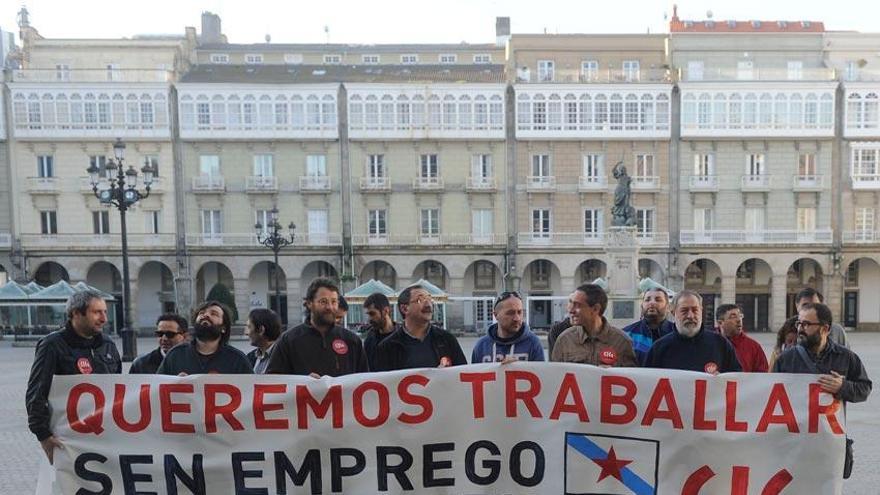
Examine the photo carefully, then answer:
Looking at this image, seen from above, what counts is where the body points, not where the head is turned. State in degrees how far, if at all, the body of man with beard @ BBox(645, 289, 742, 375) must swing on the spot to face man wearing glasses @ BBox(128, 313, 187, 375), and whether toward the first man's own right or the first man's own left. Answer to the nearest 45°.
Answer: approximately 90° to the first man's own right

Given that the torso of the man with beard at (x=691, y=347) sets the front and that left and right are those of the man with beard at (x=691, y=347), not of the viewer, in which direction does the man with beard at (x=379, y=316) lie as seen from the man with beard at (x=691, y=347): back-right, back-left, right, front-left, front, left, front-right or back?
right

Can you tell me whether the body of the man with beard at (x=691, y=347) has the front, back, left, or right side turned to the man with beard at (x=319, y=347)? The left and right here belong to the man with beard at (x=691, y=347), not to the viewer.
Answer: right

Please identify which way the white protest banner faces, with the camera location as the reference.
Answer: facing the viewer

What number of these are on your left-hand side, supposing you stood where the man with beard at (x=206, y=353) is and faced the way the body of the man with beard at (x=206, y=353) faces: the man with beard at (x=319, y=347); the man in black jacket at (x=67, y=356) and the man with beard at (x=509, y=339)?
2

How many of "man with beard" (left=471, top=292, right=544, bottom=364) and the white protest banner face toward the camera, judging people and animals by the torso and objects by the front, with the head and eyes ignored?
2

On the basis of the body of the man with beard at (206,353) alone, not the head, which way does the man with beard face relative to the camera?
toward the camera

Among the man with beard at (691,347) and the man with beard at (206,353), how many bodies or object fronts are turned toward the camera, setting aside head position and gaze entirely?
2

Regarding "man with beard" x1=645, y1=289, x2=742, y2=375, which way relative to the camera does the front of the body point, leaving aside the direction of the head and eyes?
toward the camera

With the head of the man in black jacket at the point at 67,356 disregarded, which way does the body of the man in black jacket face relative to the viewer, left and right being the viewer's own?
facing the viewer and to the right of the viewer

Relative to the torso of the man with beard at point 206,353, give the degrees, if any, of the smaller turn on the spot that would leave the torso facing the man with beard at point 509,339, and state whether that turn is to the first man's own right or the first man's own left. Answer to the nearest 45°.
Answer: approximately 90° to the first man's own left

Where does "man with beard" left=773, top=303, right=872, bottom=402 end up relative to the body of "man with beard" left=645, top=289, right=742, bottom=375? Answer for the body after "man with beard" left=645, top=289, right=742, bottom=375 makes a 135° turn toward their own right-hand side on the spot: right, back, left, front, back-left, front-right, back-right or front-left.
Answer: back-right

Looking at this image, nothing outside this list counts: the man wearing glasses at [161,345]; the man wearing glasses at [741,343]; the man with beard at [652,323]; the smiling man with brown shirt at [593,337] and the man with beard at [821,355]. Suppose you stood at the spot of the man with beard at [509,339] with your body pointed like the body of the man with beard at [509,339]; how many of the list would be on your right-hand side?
1
